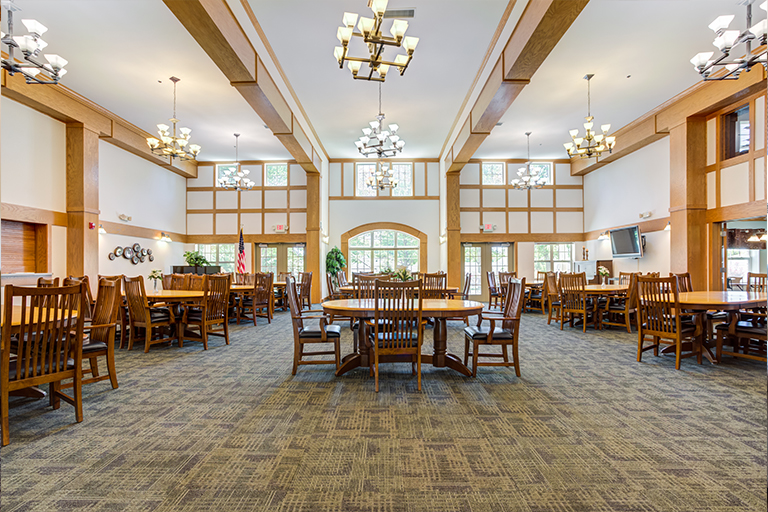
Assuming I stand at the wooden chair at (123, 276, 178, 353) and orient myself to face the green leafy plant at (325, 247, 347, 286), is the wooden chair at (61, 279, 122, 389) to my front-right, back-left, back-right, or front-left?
back-right

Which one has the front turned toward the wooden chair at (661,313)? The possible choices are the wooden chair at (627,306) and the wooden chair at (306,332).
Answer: the wooden chair at (306,332)

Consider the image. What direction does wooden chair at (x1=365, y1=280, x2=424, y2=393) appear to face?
away from the camera

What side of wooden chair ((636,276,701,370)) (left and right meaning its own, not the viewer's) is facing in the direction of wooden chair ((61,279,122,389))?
back

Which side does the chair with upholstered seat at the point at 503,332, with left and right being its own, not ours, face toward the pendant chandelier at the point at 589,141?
right

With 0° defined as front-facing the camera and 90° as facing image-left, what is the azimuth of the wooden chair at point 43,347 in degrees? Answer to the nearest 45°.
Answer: approximately 135°

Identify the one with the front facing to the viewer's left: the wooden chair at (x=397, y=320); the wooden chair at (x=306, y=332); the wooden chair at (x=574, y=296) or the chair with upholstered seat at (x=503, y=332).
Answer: the chair with upholstered seat

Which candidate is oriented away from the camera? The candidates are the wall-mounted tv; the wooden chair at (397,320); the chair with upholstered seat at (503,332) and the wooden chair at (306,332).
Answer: the wooden chair at (397,320)

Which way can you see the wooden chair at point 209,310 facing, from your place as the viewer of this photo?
facing away from the viewer and to the left of the viewer
